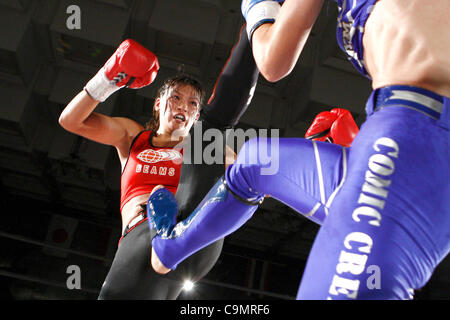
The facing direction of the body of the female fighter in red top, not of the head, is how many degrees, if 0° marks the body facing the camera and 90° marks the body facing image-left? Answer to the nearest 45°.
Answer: approximately 315°
